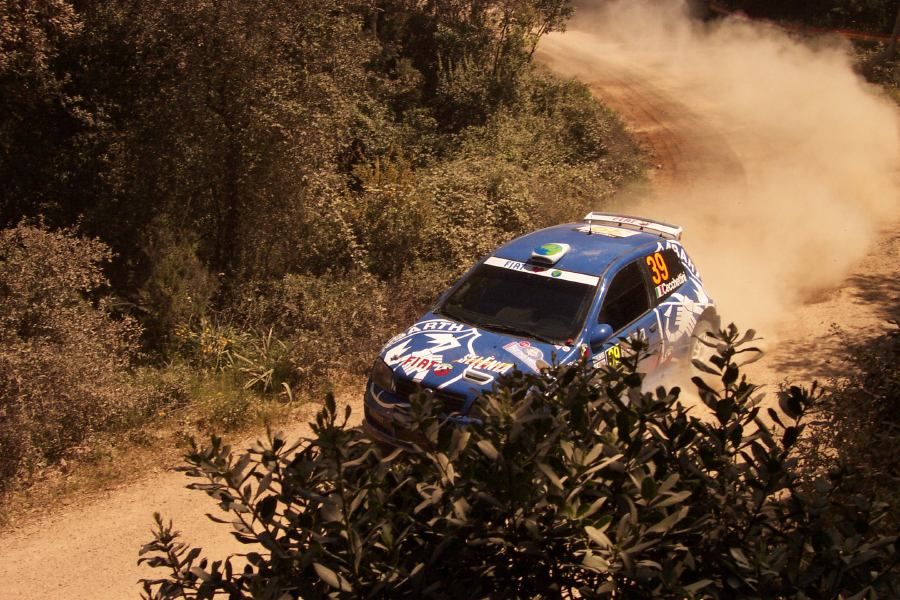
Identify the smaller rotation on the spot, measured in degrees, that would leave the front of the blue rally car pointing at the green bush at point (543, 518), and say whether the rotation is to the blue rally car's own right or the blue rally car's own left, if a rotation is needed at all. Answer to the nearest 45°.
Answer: approximately 45° to the blue rally car's own left

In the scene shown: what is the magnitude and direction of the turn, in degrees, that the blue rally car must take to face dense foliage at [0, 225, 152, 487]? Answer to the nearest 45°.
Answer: approximately 45° to its right

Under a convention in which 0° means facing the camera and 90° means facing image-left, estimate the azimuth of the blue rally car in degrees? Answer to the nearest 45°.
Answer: approximately 45°

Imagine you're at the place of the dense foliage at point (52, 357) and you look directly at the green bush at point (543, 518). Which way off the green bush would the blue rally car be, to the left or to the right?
left
